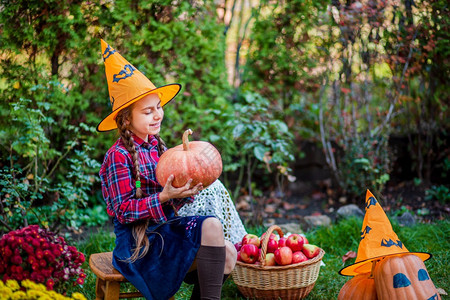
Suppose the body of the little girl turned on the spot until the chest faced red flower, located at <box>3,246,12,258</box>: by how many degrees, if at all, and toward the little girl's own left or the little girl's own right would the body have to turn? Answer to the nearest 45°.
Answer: approximately 135° to the little girl's own right

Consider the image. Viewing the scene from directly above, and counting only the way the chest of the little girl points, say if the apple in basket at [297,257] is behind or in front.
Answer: in front

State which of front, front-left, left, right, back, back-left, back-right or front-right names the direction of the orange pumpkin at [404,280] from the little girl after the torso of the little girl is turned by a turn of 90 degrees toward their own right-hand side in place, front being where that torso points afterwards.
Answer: left

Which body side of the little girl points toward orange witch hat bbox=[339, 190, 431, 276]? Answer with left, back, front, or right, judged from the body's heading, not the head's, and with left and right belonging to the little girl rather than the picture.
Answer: front

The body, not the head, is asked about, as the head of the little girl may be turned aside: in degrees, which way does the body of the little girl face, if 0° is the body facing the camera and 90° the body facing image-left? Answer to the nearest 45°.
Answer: approximately 270°

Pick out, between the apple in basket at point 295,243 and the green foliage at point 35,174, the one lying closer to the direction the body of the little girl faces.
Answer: the apple in basket

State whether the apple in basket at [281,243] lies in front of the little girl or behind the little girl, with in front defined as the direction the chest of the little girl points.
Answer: in front

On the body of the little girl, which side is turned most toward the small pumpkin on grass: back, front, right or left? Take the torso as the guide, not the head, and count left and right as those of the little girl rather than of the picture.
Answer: front

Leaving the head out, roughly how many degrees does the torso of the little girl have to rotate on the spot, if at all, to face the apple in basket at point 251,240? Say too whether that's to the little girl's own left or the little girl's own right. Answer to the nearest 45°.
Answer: approximately 45° to the little girl's own left

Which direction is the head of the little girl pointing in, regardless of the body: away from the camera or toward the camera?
toward the camera
